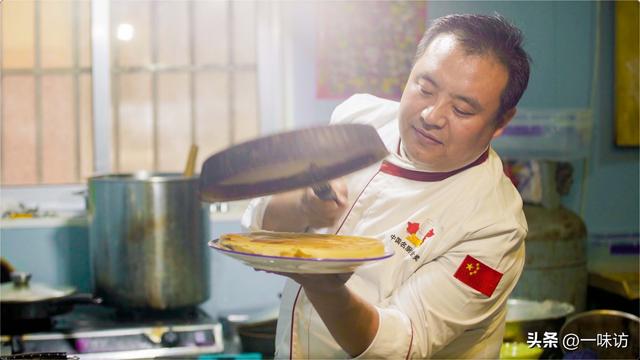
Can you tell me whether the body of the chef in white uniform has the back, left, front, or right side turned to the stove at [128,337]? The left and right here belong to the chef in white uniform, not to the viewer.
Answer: right

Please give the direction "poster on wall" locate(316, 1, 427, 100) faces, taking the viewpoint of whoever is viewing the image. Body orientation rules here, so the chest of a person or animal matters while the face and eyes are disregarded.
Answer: facing the viewer

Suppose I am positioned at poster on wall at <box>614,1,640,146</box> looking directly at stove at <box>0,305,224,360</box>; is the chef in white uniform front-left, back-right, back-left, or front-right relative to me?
front-left

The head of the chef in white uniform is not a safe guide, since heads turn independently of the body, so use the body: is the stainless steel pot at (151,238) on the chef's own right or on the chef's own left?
on the chef's own right

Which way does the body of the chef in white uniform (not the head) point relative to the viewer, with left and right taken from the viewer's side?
facing the viewer and to the left of the viewer

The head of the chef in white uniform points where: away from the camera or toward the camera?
toward the camera

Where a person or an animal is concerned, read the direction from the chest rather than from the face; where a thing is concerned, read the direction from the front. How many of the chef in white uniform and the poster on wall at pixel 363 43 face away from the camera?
0
